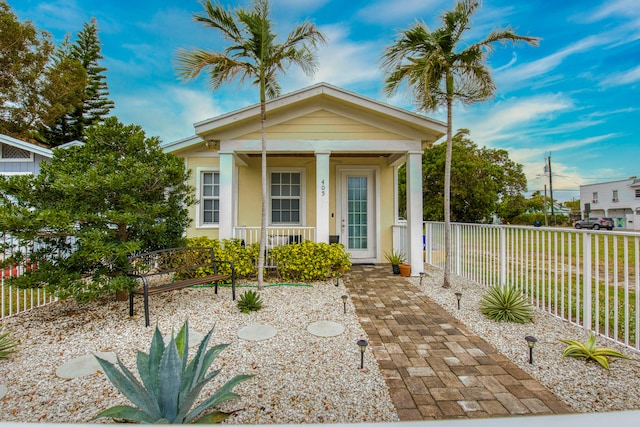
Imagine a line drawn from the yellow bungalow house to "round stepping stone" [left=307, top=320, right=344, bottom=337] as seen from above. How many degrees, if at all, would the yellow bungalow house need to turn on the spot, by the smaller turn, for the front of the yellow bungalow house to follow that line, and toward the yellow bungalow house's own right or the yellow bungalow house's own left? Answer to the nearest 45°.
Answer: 0° — it already faces it

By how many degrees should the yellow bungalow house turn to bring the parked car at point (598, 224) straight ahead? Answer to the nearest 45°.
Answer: approximately 135° to its left

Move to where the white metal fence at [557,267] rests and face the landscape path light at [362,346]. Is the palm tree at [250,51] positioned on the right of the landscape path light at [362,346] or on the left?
right

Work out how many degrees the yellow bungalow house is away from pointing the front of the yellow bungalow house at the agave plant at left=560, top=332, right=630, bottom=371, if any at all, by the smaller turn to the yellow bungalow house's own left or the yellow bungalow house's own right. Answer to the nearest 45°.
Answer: approximately 45° to the yellow bungalow house's own left

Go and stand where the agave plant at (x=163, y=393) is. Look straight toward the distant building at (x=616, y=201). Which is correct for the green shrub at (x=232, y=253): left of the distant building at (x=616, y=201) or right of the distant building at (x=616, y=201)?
left

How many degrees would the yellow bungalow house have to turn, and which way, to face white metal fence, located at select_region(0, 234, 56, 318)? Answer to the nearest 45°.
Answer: approximately 45° to its right

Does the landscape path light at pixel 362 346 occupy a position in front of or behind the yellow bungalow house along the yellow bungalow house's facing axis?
in front

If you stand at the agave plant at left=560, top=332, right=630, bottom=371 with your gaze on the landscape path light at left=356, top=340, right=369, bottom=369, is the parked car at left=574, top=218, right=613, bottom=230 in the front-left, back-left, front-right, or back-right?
back-right

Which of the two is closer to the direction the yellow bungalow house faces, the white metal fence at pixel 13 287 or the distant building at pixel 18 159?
the white metal fence

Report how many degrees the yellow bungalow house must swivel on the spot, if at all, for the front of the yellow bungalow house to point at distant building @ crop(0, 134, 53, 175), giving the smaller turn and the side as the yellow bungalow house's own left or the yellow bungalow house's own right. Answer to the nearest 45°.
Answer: approximately 135° to the yellow bungalow house's own right

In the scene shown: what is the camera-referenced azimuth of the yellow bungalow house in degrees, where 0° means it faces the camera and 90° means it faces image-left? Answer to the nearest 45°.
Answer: approximately 0°

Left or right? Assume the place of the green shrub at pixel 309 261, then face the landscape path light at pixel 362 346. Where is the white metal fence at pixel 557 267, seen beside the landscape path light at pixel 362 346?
left

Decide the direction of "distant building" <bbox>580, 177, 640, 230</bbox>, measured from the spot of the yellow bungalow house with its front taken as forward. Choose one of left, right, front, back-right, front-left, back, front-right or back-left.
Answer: back-left

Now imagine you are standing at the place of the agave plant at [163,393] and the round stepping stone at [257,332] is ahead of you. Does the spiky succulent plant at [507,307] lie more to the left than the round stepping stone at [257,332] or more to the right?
right

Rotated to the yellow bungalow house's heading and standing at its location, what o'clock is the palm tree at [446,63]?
The palm tree is roughly at 10 o'clock from the yellow bungalow house.

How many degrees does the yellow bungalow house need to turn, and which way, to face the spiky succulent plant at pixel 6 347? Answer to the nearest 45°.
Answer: approximately 45° to its right
